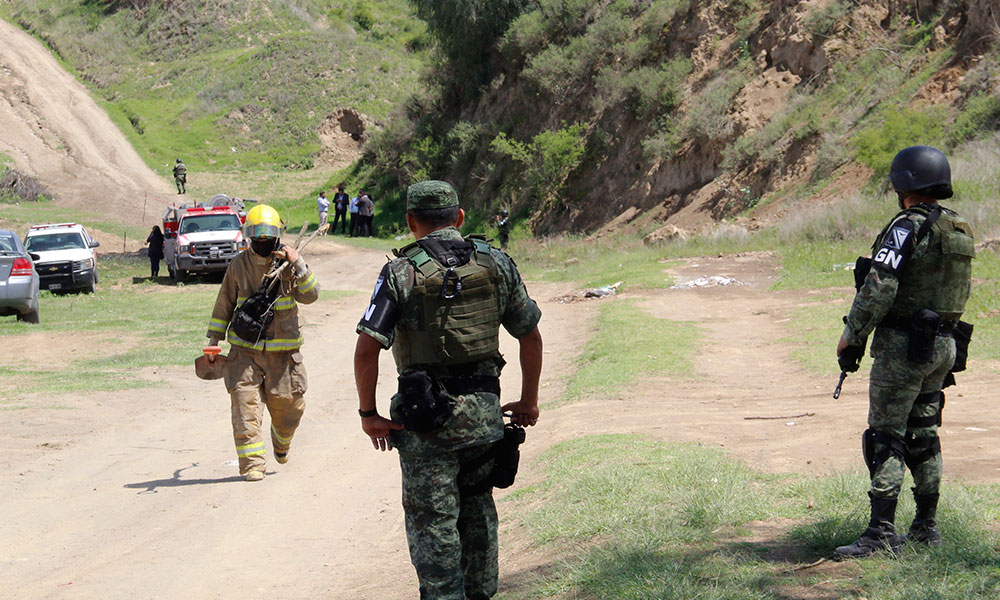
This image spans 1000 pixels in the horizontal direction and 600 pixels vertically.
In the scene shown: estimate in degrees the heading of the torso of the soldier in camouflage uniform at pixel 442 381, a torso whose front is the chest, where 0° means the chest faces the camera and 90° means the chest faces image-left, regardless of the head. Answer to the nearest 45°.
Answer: approximately 180°

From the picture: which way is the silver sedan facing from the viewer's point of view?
away from the camera

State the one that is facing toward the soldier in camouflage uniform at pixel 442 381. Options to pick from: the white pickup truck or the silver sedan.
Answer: the white pickup truck

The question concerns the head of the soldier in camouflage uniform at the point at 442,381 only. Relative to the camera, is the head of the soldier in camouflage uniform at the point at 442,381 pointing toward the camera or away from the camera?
away from the camera

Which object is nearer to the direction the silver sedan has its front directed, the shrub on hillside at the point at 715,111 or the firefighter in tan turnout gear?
the shrub on hillside

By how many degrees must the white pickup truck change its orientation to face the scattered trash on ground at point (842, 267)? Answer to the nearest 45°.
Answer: approximately 45° to its left

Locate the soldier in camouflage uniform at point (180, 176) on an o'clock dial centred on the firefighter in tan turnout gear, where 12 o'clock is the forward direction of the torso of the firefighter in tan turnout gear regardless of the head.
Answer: The soldier in camouflage uniform is roughly at 6 o'clock from the firefighter in tan turnout gear.

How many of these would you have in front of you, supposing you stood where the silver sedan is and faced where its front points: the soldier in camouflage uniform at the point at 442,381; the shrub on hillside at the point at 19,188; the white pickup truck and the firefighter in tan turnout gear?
2

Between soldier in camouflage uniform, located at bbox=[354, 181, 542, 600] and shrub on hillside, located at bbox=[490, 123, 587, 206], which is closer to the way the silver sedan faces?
the shrub on hillside

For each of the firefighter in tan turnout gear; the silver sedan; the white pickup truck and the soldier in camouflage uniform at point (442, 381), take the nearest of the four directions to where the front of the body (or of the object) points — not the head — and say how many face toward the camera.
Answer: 2

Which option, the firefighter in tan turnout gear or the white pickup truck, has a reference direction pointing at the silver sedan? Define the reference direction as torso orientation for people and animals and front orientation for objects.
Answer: the white pickup truck

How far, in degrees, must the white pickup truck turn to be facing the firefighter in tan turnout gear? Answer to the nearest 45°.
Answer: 0° — it already faces them
